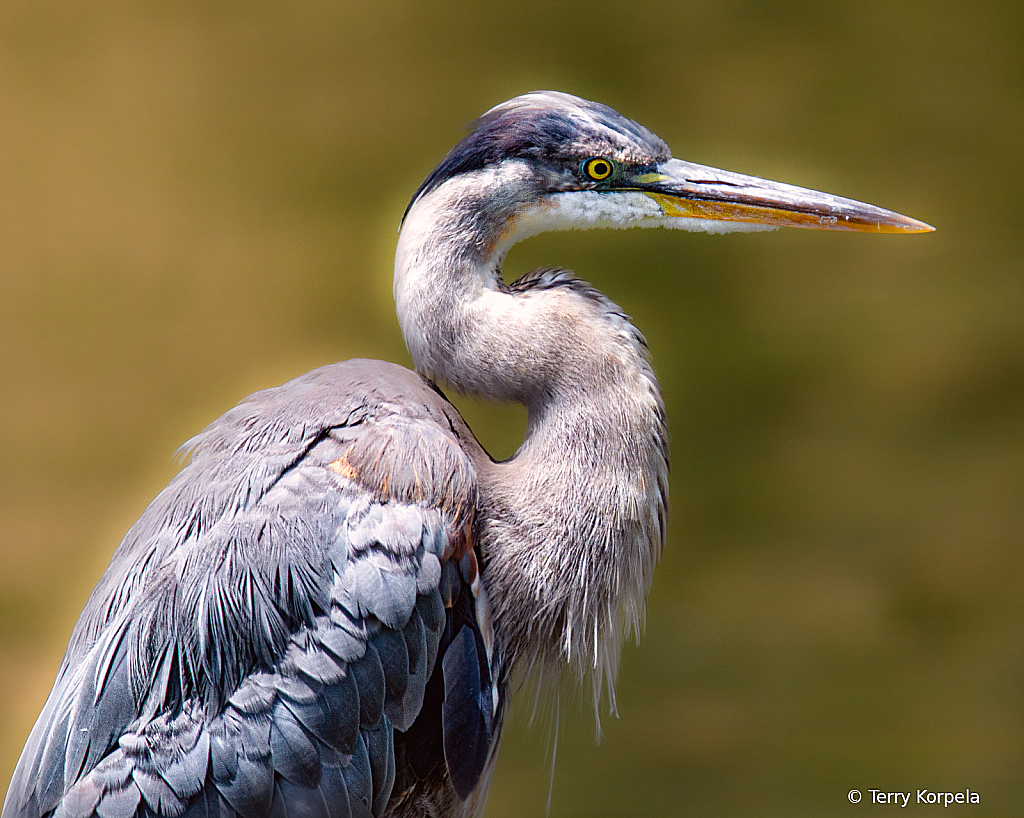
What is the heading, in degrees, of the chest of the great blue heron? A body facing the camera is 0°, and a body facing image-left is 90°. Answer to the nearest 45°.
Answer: approximately 270°
